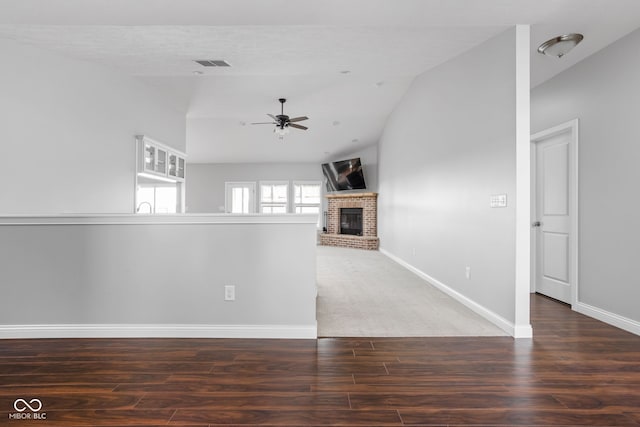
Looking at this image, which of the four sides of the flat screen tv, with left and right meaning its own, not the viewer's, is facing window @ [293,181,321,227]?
right

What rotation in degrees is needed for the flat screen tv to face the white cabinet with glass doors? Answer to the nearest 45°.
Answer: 0° — it already faces it

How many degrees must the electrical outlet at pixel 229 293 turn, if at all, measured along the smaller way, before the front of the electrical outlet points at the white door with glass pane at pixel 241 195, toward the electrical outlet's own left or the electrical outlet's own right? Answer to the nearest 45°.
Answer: approximately 180°

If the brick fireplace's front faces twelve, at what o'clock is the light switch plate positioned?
The light switch plate is roughly at 10 o'clock from the brick fireplace.

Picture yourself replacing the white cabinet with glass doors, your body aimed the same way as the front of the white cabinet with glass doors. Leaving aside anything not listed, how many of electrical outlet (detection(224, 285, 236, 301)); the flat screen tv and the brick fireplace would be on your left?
2

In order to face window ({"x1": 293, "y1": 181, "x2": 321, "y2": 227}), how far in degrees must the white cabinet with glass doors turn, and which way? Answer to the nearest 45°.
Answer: approximately 90° to its left

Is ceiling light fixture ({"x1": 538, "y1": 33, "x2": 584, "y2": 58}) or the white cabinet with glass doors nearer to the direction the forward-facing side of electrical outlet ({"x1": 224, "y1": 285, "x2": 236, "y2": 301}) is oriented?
the ceiling light fixture

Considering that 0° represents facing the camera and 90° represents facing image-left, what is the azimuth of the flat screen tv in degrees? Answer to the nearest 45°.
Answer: approximately 45°

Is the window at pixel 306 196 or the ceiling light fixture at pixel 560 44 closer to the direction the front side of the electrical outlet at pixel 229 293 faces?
the ceiling light fixture

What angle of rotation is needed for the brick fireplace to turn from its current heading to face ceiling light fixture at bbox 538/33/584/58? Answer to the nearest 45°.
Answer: approximately 45° to its left
